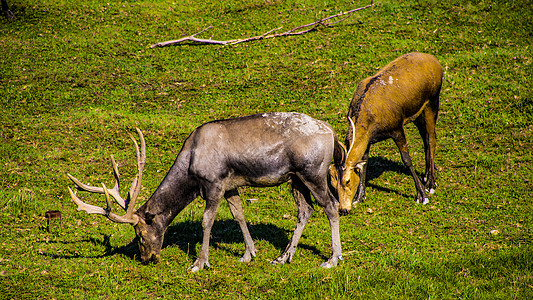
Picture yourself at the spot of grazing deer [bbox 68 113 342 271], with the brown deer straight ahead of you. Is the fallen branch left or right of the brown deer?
left

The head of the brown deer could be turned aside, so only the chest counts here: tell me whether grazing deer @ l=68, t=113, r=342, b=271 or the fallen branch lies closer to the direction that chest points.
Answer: the grazing deer

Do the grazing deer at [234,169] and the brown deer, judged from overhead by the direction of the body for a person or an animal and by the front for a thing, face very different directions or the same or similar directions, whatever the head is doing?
same or similar directions

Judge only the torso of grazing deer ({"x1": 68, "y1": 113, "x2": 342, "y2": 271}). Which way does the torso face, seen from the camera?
to the viewer's left

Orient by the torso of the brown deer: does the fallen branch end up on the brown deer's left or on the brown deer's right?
on the brown deer's right

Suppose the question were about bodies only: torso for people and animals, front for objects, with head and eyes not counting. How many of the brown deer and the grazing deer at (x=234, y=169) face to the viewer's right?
0

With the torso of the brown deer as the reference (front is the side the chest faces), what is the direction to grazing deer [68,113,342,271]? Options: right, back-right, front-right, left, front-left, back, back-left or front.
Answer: front

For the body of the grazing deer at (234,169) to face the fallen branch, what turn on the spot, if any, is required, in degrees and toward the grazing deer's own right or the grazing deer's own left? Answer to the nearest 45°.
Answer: approximately 90° to the grazing deer's own right

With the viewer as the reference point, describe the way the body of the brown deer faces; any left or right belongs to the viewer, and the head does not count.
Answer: facing the viewer and to the left of the viewer

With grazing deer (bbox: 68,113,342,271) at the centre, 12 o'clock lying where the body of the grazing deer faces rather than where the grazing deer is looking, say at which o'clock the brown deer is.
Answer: The brown deer is roughly at 5 o'clock from the grazing deer.
